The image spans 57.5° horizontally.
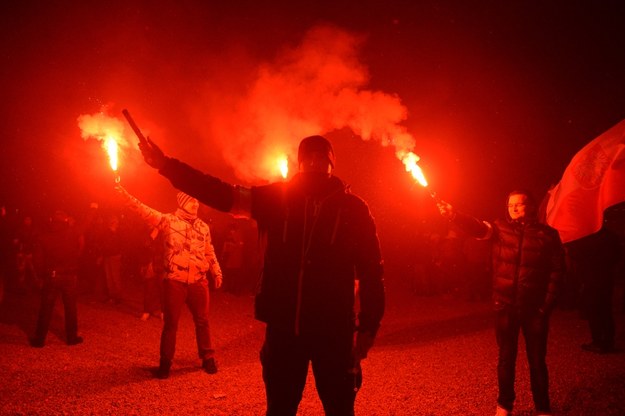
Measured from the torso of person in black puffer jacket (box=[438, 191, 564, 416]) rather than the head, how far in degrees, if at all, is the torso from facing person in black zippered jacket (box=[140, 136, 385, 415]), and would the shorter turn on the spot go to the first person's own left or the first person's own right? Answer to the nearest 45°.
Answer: approximately 45° to the first person's own right

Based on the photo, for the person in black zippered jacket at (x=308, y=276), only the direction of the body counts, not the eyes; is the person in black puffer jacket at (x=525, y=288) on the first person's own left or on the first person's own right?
on the first person's own left

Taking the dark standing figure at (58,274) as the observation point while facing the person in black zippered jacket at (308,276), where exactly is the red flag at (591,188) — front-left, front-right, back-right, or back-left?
front-left

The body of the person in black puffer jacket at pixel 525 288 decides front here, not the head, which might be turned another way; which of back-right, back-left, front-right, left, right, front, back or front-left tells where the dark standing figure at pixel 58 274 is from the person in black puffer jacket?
right

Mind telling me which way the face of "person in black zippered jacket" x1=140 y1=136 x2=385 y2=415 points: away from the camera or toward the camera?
toward the camera

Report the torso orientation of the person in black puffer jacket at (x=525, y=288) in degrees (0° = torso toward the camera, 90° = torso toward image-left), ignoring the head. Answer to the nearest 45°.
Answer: approximately 0°

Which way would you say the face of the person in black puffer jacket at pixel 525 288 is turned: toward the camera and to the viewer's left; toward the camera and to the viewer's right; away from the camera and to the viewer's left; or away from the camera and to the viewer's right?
toward the camera and to the viewer's left

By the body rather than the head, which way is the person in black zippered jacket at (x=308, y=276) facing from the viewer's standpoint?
toward the camera

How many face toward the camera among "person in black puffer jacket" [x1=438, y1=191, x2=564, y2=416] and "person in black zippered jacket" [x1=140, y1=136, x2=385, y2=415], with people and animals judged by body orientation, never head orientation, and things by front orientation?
2
